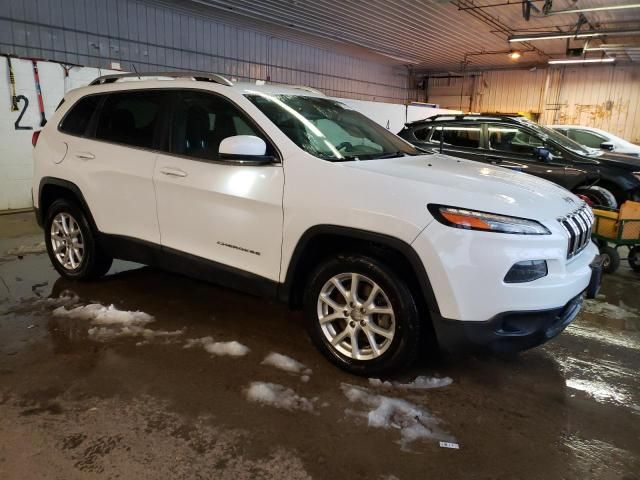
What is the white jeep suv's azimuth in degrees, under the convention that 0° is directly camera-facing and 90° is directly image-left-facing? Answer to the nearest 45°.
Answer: approximately 315°

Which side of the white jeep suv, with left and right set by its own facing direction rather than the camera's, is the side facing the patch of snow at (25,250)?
back

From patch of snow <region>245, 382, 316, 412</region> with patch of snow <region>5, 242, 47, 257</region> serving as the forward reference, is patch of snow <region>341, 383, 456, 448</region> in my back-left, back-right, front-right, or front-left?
back-right
